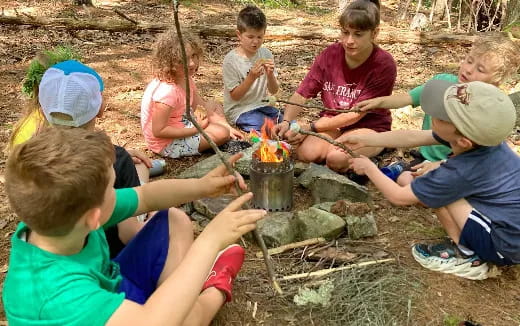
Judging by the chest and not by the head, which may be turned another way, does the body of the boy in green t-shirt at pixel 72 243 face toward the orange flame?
yes

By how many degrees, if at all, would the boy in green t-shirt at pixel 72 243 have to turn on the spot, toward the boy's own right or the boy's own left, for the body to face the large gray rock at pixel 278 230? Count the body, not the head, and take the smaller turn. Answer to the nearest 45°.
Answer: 0° — they already face it

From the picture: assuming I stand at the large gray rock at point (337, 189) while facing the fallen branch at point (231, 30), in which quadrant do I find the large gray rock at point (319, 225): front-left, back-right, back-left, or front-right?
back-left

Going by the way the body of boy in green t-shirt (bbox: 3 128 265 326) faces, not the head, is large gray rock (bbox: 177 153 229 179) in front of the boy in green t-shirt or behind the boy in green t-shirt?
in front

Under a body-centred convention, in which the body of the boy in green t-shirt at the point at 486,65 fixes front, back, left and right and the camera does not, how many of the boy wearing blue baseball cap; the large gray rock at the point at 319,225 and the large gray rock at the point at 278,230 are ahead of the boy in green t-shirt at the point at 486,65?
3

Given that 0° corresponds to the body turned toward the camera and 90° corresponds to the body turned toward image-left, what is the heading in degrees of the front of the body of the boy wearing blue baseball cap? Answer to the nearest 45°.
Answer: approximately 225°

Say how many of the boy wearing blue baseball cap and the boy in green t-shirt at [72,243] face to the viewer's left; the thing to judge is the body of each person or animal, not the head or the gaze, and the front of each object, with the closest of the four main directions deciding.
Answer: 0

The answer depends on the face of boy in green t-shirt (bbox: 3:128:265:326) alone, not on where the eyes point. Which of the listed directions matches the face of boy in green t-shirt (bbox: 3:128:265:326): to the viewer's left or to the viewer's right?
to the viewer's right

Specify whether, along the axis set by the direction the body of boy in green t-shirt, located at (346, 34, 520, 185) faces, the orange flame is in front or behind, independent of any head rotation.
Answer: in front

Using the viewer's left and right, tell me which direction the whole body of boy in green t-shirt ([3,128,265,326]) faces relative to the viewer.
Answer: facing away from the viewer and to the right of the viewer

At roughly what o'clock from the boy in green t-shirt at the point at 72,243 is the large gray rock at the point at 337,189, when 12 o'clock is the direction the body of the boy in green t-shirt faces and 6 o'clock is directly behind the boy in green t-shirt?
The large gray rock is roughly at 12 o'clock from the boy in green t-shirt.

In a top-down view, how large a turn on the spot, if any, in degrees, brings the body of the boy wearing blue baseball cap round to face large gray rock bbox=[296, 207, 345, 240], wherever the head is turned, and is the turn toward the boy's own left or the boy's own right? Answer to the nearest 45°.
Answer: approximately 45° to the boy's own right

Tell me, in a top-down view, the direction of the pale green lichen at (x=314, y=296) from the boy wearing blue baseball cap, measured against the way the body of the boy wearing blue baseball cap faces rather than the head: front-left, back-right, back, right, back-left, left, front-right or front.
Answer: right

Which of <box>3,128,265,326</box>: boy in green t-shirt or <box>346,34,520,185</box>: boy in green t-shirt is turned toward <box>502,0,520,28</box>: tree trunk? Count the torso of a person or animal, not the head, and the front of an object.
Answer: <box>3,128,265,326</box>: boy in green t-shirt

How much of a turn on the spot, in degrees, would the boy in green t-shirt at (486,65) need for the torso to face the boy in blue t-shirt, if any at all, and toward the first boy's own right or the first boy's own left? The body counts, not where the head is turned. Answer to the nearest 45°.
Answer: approximately 45° to the first boy's own left
